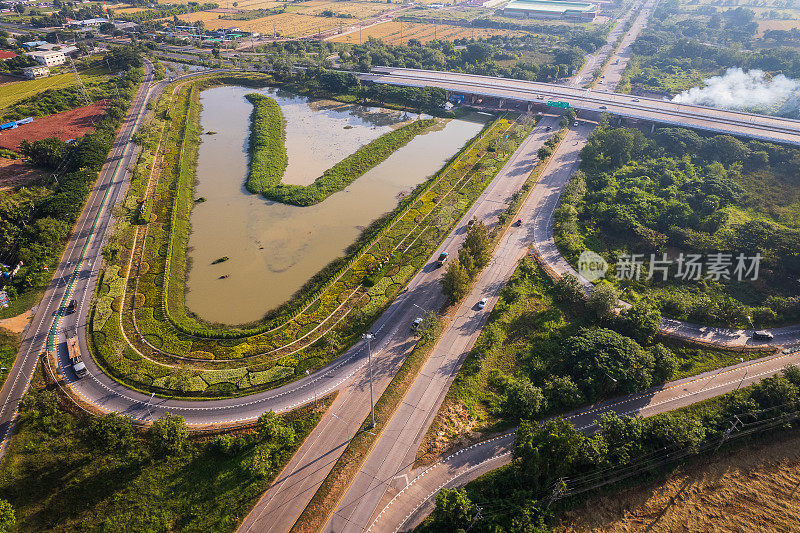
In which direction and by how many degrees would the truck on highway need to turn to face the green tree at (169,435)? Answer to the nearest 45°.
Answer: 0° — it already faces it

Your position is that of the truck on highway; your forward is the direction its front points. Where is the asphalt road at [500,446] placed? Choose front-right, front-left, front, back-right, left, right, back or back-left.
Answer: front-left

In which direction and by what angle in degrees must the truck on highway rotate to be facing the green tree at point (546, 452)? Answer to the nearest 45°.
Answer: approximately 45° to its left

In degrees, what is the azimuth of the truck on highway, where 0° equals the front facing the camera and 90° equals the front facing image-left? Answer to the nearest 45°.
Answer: approximately 0°

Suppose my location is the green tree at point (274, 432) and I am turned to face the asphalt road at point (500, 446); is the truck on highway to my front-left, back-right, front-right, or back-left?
back-left

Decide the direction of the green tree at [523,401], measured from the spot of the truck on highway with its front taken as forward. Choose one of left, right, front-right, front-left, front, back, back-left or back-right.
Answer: front-left

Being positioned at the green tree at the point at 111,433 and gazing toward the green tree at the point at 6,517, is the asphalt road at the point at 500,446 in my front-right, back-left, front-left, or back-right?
back-left

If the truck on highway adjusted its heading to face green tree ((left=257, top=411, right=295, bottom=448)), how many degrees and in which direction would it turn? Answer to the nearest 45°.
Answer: approximately 45° to its left

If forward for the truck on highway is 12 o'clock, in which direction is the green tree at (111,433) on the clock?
The green tree is roughly at 12 o'clock from the truck on highway.

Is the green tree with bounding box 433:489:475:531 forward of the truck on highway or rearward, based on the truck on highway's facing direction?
forward

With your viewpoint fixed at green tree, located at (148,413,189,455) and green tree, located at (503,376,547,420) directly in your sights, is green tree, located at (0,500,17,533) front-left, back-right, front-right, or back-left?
back-right

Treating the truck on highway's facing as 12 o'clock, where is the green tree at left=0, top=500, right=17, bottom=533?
The green tree is roughly at 1 o'clock from the truck on highway.
